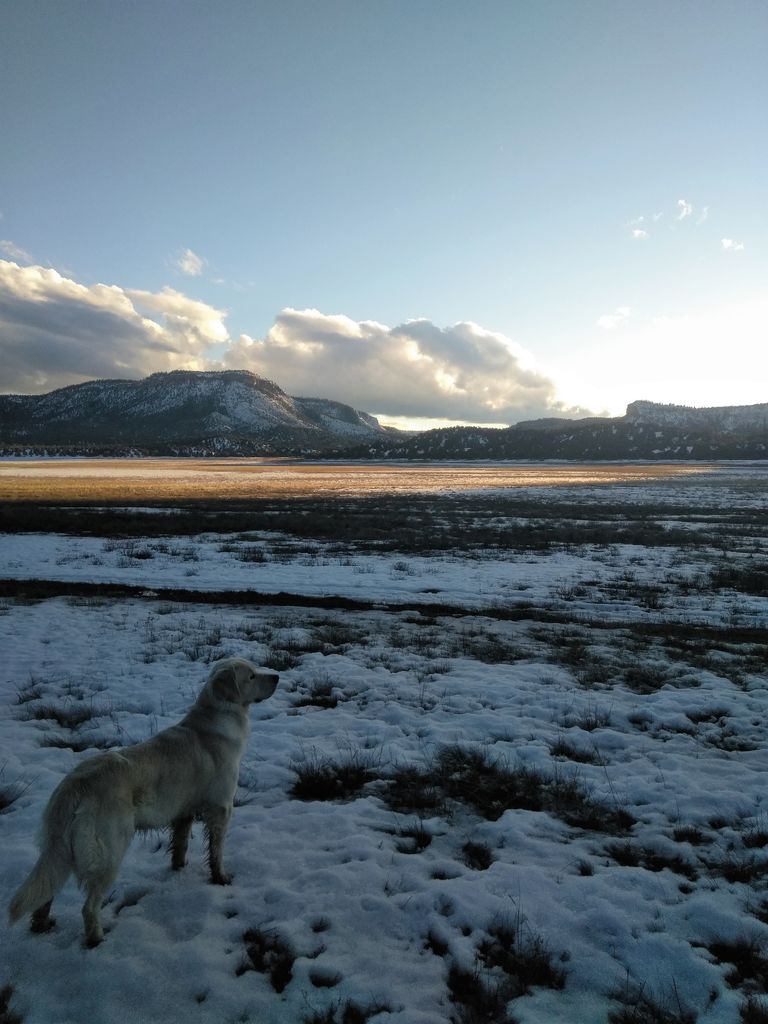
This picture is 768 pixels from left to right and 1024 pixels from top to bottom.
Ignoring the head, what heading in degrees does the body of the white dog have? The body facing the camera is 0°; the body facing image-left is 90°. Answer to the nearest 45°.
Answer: approximately 225°
